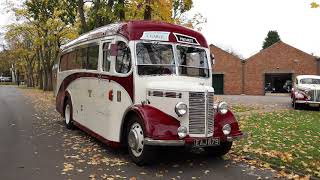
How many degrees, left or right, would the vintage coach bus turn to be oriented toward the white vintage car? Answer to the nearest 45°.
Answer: approximately 90° to its left

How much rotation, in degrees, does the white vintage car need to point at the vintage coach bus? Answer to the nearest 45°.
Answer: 0° — it already faces it

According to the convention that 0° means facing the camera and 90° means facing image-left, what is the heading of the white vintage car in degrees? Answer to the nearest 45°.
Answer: approximately 0°

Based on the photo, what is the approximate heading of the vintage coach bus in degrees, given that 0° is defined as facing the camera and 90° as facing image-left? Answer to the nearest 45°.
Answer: approximately 315°
